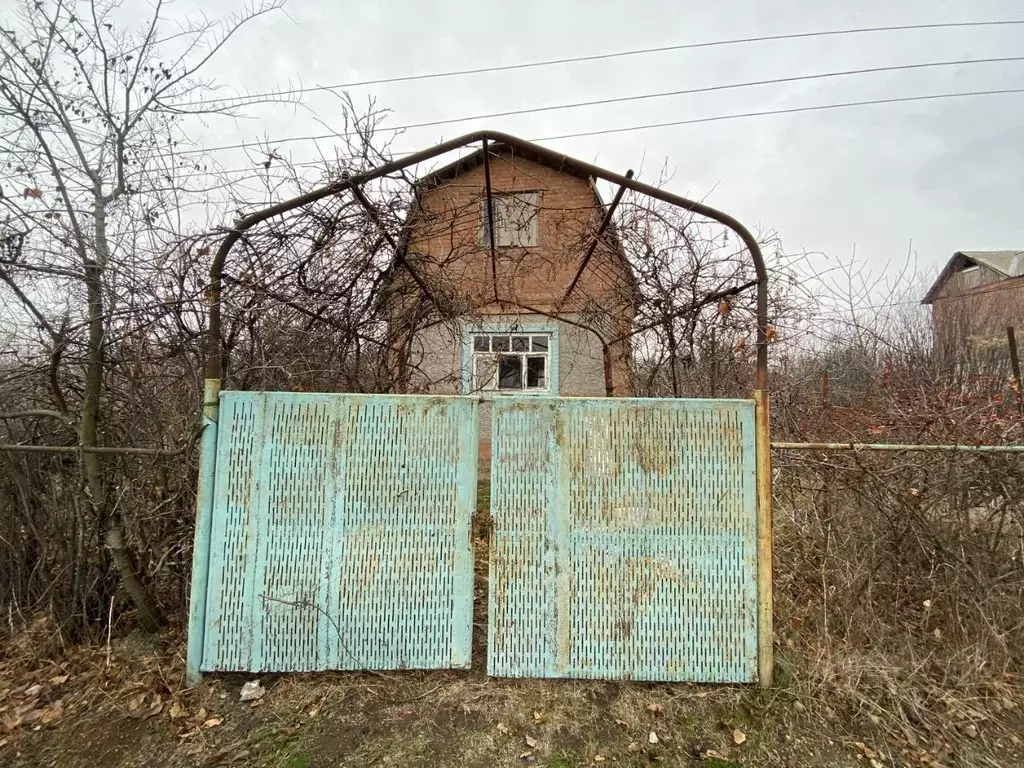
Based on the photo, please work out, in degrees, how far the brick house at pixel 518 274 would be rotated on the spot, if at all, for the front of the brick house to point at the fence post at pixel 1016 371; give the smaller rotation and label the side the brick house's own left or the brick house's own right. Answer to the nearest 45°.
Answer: approximately 90° to the brick house's own left

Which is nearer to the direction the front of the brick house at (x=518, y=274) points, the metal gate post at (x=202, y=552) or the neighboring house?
the metal gate post

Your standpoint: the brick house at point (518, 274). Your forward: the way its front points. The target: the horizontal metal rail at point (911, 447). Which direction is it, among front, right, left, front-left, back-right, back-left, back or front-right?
front-left

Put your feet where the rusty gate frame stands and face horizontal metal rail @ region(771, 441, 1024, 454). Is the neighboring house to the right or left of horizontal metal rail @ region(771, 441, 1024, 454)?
left

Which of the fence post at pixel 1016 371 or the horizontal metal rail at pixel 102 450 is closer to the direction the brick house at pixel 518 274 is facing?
the horizontal metal rail

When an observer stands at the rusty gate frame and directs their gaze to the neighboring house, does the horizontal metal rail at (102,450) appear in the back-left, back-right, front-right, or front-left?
back-left

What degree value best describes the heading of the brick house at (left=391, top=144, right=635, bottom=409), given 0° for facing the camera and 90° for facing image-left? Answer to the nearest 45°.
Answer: approximately 0°

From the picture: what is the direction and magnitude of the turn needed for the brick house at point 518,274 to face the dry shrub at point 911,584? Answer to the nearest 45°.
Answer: approximately 45° to its left

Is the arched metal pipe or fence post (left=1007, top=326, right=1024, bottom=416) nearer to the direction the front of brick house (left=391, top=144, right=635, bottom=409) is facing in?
the arched metal pipe

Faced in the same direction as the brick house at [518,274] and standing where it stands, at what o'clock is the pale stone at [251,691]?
The pale stone is roughly at 1 o'clock from the brick house.

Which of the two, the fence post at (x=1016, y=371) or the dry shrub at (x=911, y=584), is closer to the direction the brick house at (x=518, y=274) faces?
the dry shrub
